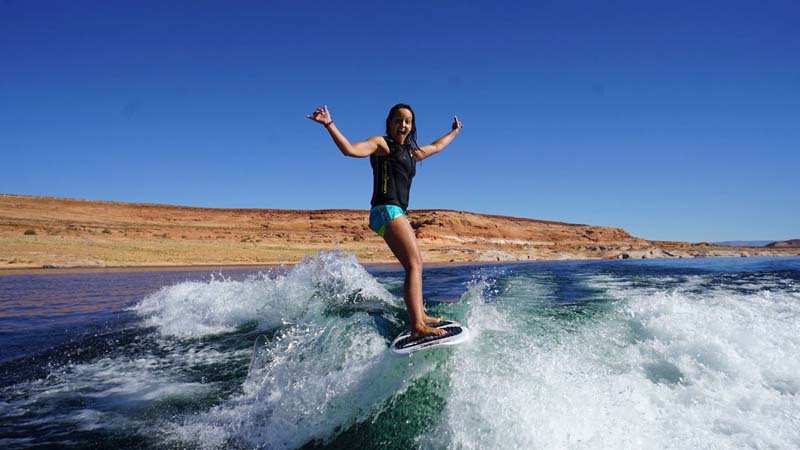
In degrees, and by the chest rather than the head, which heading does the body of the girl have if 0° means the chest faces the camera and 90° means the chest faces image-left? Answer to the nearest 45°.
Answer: approximately 315°
